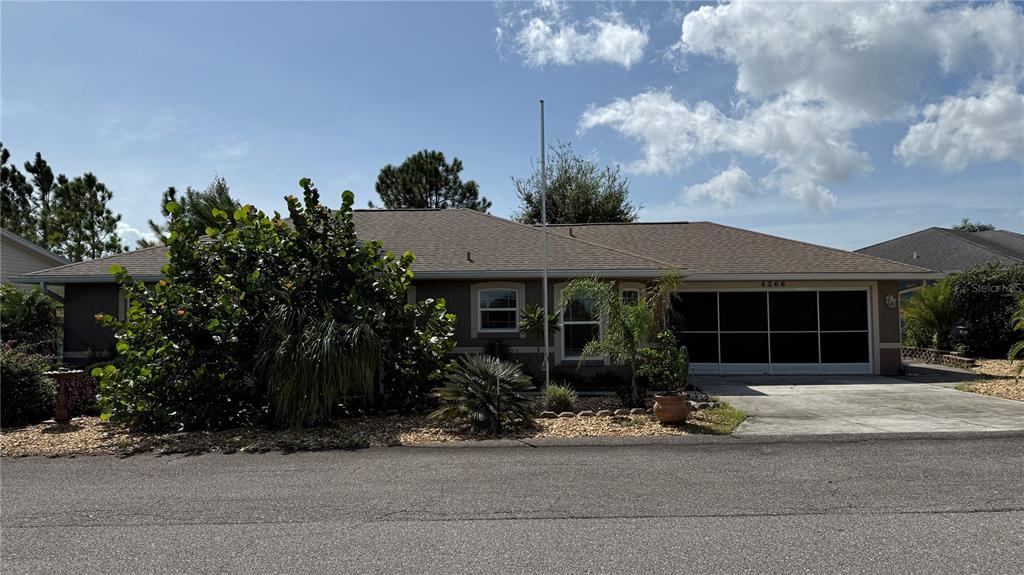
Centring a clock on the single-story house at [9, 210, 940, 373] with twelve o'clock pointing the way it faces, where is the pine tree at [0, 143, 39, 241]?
The pine tree is roughly at 4 o'clock from the single-story house.

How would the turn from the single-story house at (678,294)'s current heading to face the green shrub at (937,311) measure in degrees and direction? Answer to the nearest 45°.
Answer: approximately 90° to its left

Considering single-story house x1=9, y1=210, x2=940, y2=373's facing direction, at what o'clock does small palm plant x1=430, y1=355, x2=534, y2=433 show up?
The small palm plant is roughly at 1 o'clock from the single-story house.

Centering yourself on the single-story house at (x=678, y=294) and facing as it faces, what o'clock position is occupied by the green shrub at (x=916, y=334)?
The green shrub is roughly at 8 o'clock from the single-story house.

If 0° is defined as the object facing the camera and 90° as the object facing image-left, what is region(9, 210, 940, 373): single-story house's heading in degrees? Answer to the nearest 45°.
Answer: approximately 0°

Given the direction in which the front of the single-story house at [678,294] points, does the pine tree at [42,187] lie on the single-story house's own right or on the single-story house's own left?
on the single-story house's own right

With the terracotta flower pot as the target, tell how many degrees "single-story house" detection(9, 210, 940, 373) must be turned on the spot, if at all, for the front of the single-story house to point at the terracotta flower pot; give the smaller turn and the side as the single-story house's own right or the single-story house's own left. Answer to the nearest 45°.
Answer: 0° — it already faces it

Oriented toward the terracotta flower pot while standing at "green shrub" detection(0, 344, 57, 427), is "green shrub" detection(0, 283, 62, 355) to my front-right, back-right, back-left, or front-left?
back-left

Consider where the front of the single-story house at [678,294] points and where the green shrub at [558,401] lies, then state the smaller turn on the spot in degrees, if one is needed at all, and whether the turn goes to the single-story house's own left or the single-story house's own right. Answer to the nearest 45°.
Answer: approximately 45° to the single-story house's own right

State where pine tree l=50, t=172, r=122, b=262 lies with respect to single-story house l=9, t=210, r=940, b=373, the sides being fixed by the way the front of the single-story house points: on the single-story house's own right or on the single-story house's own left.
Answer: on the single-story house's own right
